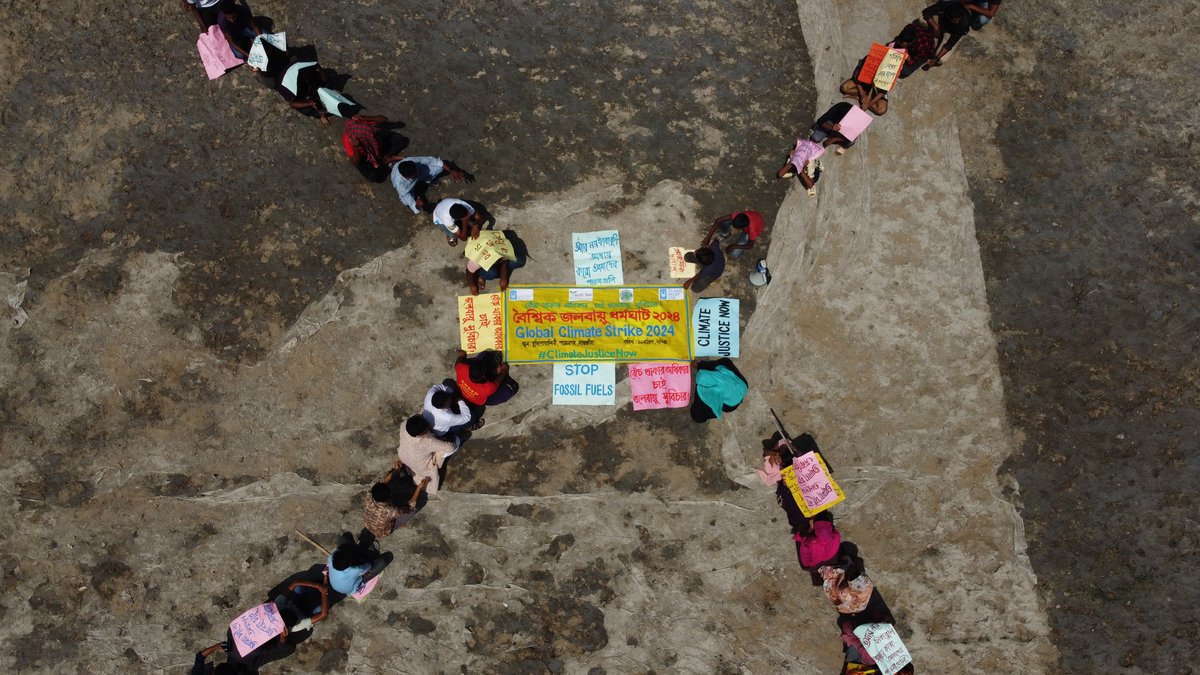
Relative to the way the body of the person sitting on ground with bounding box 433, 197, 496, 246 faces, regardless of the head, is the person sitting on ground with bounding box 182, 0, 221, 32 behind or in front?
behind

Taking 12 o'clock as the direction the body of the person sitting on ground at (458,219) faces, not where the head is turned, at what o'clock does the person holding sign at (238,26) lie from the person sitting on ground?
The person holding sign is roughly at 6 o'clock from the person sitting on ground.

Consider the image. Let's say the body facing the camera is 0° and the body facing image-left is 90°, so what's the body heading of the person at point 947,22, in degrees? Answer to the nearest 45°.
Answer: approximately 45°

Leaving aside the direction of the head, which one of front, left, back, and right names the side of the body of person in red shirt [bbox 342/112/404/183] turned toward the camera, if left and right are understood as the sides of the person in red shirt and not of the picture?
right

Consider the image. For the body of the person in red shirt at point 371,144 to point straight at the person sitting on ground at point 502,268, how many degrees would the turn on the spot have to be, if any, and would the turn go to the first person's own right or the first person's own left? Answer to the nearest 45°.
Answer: approximately 45° to the first person's own right

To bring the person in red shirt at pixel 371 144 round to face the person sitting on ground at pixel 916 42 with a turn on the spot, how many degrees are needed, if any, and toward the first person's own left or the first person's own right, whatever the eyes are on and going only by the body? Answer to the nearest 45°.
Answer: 0° — they already face them

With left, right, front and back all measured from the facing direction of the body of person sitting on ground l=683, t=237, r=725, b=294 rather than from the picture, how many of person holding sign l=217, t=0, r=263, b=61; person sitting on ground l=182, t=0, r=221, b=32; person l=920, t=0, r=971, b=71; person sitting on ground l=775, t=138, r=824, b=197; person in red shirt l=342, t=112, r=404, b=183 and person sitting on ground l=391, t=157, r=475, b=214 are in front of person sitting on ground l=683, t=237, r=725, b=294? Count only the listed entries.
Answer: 4

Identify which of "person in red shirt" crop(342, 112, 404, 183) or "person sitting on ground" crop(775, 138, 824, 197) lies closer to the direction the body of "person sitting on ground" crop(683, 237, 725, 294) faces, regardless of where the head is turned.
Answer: the person in red shirt

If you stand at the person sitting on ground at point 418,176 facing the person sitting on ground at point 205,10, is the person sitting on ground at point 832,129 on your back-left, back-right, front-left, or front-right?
back-right

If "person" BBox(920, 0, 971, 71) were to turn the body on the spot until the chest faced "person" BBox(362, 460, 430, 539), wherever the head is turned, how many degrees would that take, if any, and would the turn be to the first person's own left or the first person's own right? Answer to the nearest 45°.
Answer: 0° — they already face them

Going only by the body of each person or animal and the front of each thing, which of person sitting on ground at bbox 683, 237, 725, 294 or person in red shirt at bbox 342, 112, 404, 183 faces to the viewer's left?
the person sitting on ground

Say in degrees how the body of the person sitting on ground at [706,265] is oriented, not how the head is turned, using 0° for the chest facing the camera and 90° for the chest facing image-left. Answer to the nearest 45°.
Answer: approximately 90°
